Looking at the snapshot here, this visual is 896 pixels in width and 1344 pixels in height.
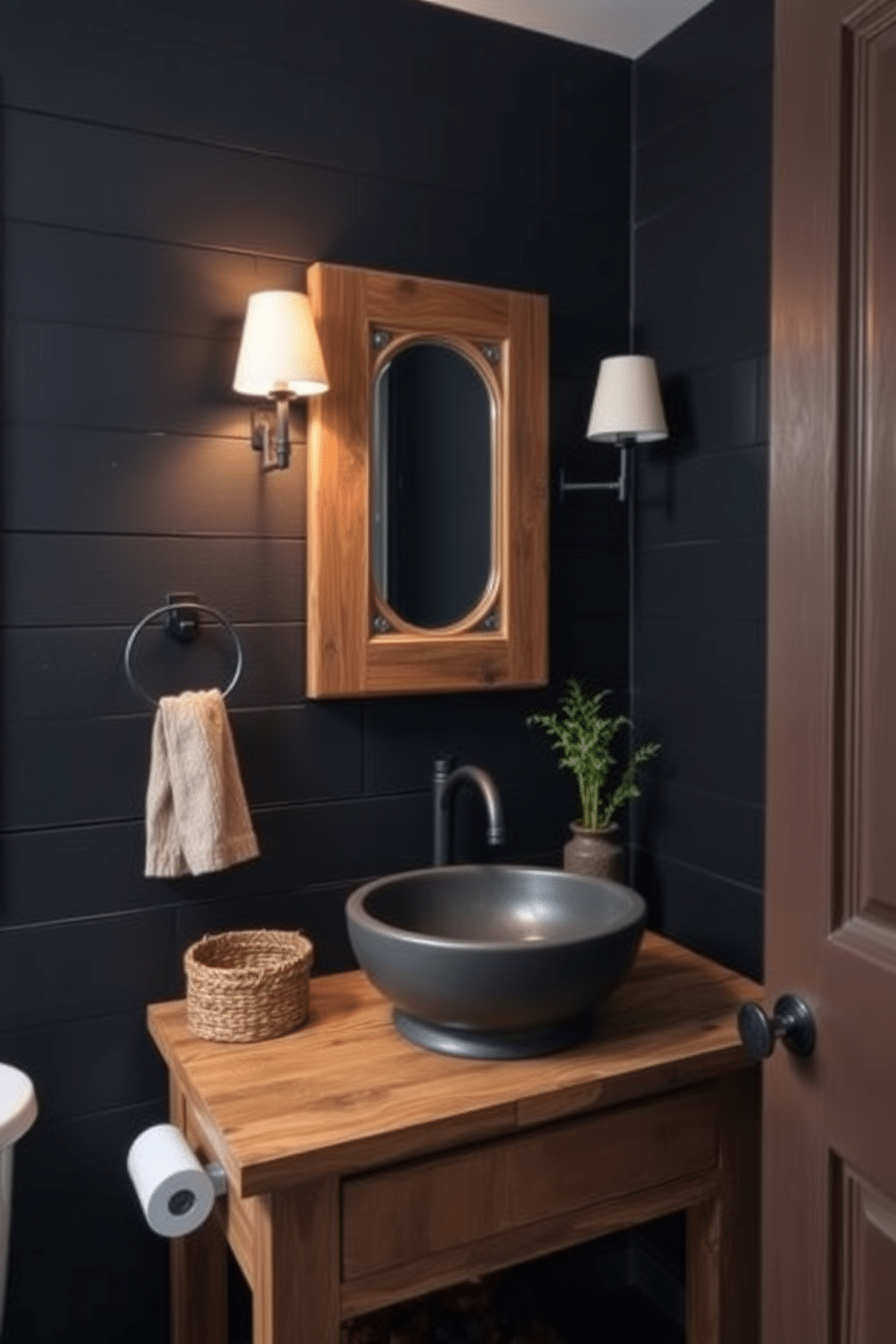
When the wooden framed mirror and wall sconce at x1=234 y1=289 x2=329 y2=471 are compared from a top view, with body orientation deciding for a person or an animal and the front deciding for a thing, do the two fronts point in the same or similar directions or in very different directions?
same or similar directions

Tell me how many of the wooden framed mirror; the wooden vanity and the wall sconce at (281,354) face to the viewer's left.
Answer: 0

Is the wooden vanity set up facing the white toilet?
no

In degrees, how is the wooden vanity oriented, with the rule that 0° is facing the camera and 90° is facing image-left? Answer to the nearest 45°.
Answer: approximately 315°

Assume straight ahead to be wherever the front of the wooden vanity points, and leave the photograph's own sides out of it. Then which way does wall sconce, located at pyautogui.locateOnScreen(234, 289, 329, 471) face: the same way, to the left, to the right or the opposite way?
the same way

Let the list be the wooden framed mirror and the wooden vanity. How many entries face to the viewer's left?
0

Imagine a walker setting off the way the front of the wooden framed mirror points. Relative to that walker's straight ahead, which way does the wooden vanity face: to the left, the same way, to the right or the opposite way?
the same way

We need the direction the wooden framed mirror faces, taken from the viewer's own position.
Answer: facing the viewer and to the right of the viewer
